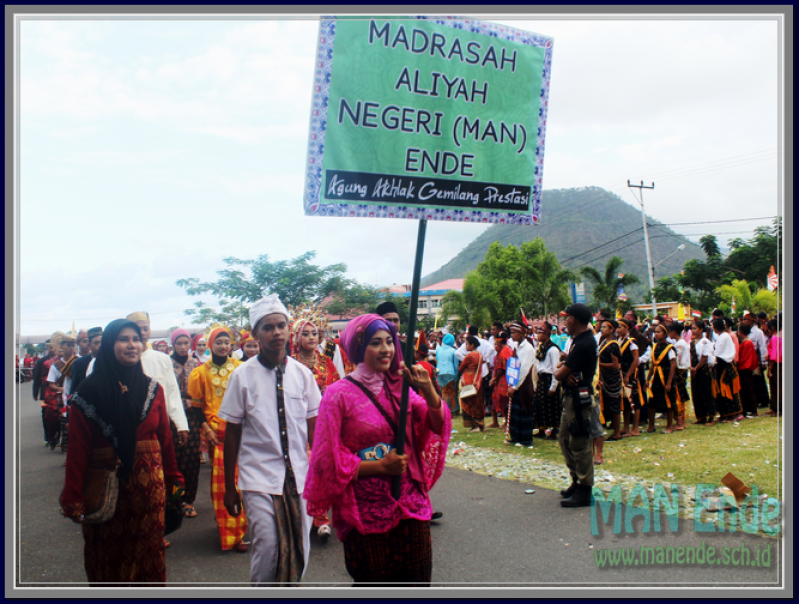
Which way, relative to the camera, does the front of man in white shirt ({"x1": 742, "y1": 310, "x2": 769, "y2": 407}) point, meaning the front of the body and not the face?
to the viewer's left

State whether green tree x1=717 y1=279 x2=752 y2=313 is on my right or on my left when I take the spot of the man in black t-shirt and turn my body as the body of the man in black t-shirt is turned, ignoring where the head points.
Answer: on my right

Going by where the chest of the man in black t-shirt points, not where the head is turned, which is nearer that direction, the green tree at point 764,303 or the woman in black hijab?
the woman in black hijab

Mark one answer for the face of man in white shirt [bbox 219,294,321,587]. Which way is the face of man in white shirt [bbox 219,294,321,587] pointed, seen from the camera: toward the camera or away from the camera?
toward the camera

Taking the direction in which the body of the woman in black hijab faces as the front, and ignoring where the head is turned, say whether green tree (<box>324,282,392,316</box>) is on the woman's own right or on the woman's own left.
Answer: on the woman's own left

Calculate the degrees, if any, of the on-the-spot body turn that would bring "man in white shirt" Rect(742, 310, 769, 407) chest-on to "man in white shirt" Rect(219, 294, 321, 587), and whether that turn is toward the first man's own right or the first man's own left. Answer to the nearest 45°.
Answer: approximately 90° to the first man's own left

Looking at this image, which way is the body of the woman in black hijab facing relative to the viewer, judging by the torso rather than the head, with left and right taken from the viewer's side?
facing the viewer and to the right of the viewer
